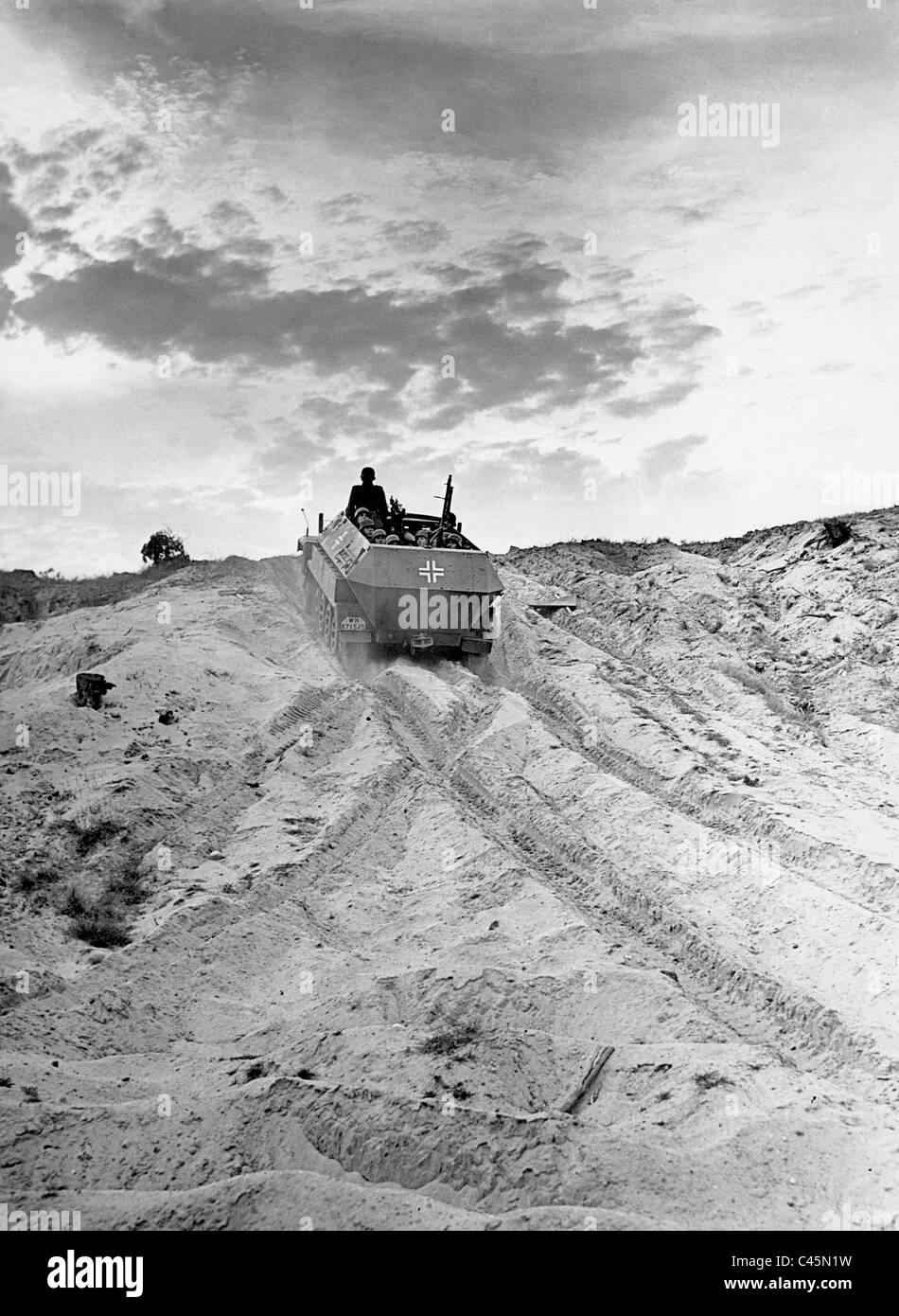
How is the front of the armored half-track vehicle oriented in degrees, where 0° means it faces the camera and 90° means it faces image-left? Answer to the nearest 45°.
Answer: approximately 180°
